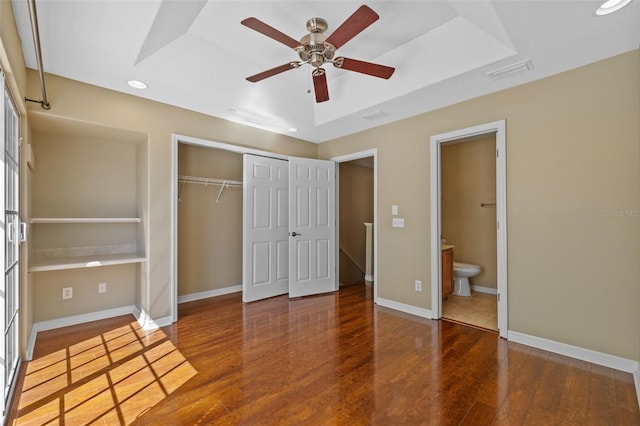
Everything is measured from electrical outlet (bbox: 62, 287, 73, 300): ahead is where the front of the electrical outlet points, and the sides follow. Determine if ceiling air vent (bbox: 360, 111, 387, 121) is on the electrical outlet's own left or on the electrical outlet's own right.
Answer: on the electrical outlet's own left

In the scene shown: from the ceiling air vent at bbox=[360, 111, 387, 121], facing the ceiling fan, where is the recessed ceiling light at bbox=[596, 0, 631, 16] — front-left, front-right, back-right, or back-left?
front-left

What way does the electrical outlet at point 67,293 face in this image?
toward the camera

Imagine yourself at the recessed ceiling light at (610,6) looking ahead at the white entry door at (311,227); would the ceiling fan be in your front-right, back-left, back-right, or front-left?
front-left

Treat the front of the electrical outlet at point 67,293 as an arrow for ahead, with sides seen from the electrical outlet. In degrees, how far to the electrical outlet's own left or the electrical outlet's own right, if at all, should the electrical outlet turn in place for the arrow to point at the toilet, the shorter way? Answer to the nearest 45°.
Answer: approximately 45° to the electrical outlet's own left

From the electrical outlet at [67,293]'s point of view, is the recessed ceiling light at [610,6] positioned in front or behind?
in front

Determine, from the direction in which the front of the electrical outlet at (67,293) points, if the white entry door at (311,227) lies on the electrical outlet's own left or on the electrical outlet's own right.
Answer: on the electrical outlet's own left

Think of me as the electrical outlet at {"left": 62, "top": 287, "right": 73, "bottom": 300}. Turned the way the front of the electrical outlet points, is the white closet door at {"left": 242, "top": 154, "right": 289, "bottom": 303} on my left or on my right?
on my left

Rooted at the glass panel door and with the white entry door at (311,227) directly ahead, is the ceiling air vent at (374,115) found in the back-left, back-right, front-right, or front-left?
front-right

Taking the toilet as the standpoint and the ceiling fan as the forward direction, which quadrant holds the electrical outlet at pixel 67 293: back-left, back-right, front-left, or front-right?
front-right
